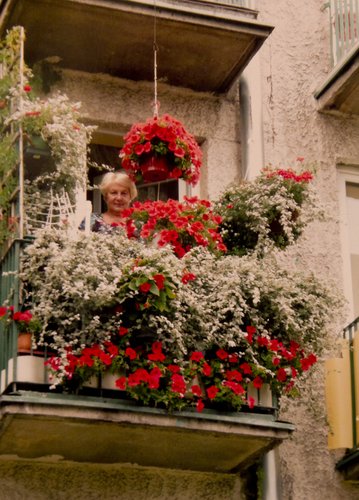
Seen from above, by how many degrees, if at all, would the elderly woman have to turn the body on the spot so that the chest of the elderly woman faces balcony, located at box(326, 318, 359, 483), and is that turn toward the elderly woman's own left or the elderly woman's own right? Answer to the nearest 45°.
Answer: approximately 90° to the elderly woman's own left

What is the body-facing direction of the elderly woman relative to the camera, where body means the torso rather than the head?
toward the camera

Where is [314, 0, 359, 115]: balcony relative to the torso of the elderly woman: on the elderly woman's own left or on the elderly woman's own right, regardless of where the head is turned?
on the elderly woman's own left

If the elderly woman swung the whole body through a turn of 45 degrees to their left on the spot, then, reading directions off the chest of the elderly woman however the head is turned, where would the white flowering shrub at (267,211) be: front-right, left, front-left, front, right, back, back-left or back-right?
front-left
